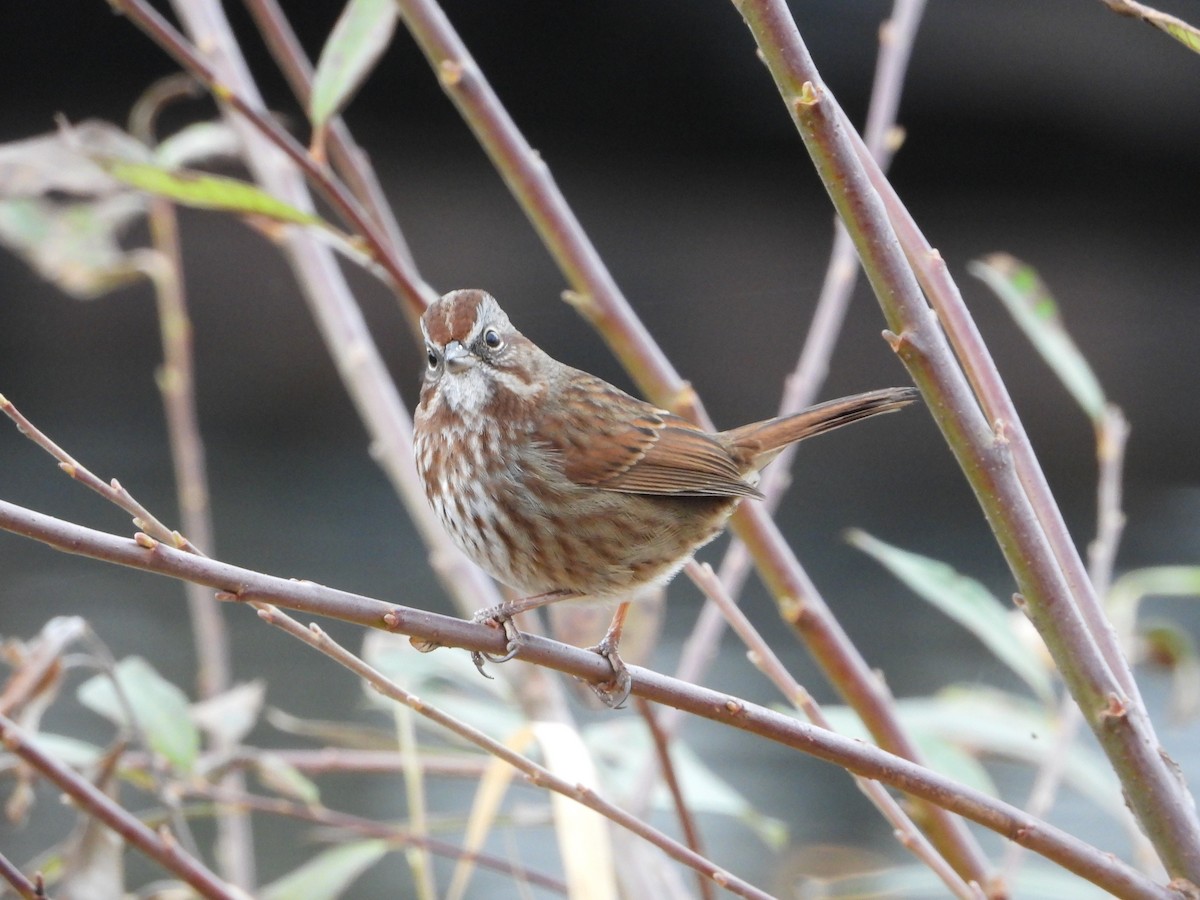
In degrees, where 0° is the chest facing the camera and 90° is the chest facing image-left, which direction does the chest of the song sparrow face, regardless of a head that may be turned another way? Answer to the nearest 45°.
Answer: approximately 45°

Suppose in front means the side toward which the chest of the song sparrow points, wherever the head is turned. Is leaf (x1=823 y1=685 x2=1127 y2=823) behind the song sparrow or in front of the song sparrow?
behind
